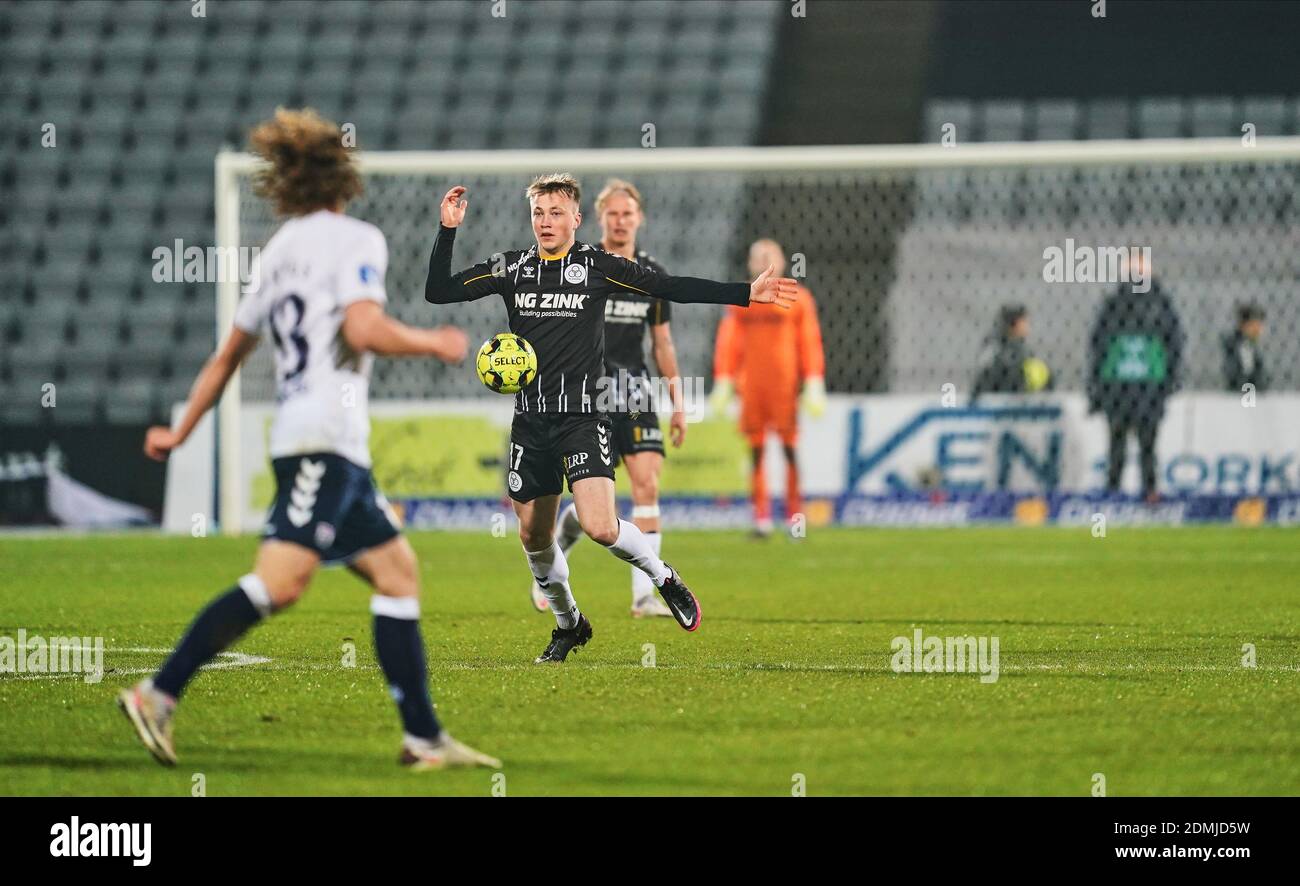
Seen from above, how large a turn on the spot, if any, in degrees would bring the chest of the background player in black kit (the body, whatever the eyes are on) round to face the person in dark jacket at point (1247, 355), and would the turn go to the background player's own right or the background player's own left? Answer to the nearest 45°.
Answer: approximately 135° to the background player's own left

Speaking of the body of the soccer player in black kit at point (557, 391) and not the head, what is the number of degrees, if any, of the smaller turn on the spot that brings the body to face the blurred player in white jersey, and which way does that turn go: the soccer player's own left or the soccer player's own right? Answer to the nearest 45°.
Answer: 0° — they already face them

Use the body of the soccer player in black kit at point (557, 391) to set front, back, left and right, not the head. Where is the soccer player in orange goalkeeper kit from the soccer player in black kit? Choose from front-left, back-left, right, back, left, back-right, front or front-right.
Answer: back

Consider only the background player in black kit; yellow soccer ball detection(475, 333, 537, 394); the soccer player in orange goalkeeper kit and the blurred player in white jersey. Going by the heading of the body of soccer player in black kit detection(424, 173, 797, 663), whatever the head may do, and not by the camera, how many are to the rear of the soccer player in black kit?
2

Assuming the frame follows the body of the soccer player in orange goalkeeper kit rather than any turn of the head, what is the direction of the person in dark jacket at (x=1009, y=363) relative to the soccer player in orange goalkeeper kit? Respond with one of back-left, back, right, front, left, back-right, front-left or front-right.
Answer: back-left

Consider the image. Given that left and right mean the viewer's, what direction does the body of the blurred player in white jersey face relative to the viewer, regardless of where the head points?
facing away from the viewer and to the right of the viewer

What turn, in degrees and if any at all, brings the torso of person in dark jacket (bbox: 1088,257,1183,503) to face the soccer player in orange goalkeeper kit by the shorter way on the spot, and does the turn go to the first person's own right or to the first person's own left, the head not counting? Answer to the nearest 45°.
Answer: approximately 45° to the first person's own right

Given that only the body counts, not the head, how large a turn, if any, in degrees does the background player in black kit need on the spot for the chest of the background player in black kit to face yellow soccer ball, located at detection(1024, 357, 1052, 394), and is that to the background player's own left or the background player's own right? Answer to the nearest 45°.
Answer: approximately 135° to the background player's own left

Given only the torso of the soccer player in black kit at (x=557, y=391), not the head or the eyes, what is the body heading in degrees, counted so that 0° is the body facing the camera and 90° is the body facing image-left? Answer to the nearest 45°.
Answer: approximately 0°
